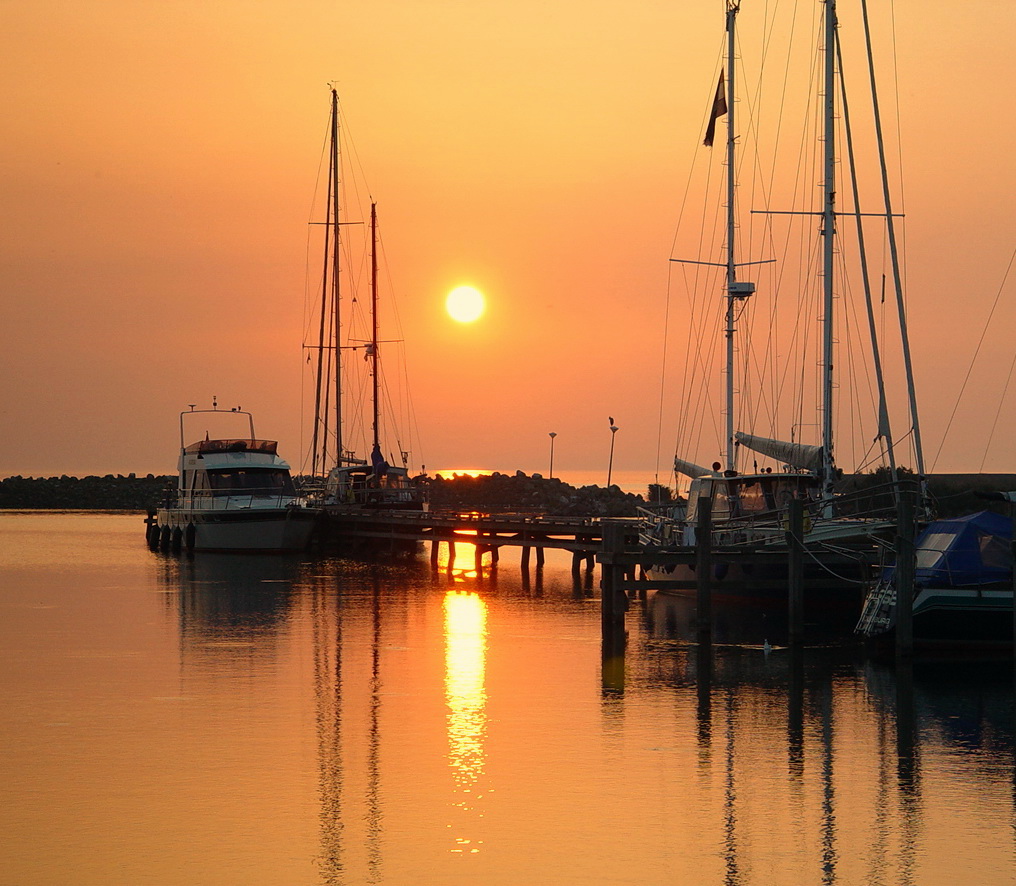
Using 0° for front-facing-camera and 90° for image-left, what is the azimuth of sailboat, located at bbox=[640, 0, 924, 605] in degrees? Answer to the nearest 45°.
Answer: approximately 315°

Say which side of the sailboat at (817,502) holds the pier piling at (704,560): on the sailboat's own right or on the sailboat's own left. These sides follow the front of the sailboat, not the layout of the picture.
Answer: on the sailboat's own right
